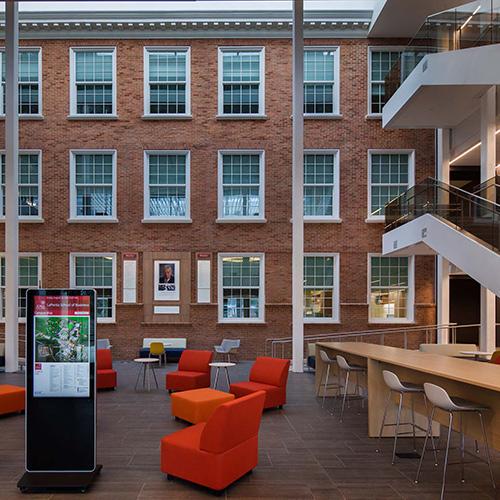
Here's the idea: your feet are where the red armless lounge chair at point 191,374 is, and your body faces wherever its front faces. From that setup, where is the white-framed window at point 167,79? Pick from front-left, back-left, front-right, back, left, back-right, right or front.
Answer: back-right

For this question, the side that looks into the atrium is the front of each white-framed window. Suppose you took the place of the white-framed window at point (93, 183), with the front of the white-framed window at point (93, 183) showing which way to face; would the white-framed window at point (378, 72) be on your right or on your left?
on your left

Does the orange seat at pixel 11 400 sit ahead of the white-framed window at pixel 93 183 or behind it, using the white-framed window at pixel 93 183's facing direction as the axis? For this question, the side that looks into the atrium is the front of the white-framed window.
ahead

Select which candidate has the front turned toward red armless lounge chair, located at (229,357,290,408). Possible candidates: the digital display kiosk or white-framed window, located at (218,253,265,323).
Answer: the white-framed window

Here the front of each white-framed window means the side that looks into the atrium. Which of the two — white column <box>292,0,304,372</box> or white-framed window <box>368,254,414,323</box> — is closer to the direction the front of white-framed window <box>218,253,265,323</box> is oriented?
the white column

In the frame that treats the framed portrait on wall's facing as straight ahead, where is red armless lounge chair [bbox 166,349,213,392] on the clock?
The red armless lounge chair is roughly at 12 o'clock from the framed portrait on wall.

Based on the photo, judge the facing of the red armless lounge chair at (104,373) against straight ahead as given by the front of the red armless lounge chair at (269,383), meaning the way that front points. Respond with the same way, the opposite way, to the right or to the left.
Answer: to the left
